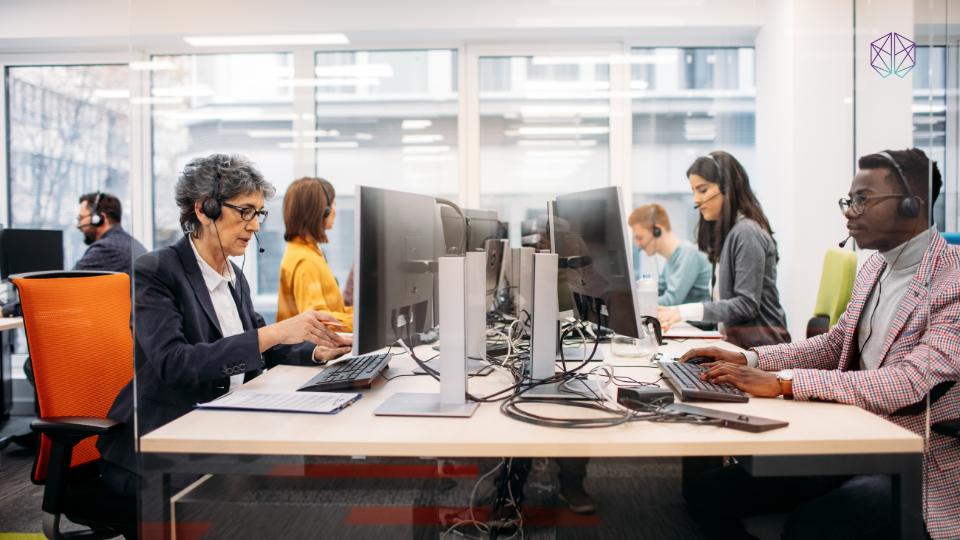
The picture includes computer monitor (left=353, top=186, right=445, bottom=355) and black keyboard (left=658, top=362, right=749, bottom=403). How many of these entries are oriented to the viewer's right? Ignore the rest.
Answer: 1

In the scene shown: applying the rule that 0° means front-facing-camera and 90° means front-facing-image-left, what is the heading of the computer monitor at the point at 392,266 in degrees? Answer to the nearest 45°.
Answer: approximately 135°

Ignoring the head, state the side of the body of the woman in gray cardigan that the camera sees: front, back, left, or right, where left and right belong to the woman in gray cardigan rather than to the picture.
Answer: left

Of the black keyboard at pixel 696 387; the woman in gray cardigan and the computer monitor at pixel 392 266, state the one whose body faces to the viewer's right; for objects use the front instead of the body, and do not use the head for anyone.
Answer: the black keyboard

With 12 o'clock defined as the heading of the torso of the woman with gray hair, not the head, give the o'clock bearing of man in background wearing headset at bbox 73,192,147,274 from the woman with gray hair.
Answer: The man in background wearing headset is roughly at 7 o'clock from the woman with gray hair.

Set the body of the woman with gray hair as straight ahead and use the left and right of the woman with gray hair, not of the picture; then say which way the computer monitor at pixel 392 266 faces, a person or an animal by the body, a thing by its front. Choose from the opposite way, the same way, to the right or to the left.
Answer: the opposite way

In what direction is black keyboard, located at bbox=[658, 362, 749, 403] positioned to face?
to the viewer's right
